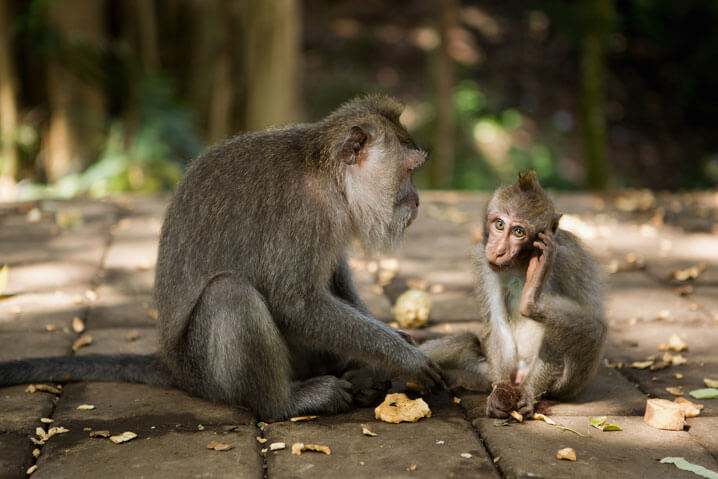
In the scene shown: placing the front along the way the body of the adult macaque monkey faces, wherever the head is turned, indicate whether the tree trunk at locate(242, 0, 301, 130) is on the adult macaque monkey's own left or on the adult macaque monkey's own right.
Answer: on the adult macaque monkey's own left

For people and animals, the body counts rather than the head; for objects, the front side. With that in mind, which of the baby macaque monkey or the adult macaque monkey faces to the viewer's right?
the adult macaque monkey

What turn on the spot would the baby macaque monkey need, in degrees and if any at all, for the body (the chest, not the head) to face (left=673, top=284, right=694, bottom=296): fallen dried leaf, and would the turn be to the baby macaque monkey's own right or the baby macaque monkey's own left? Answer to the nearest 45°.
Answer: approximately 180°

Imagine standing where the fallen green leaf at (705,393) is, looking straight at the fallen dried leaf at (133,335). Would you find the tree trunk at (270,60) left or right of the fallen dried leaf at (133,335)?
right

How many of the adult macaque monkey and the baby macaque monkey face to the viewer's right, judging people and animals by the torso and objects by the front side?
1

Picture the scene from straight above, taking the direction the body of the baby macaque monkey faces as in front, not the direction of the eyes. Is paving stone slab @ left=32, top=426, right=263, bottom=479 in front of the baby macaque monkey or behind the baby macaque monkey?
in front

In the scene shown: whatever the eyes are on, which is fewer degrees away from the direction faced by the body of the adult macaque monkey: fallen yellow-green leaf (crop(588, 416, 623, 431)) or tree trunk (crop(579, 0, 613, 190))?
the fallen yellow-green leaf

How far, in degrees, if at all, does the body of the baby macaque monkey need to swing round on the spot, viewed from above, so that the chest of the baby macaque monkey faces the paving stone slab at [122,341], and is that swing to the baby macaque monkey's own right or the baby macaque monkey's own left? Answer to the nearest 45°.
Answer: approximately 45° to the baby macaque monkey's own right

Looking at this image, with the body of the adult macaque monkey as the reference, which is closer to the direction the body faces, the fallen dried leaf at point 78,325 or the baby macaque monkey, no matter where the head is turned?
the baby macaque monkey

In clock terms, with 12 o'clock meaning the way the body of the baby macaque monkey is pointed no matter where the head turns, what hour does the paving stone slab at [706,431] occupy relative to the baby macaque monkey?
The paving stone slab is roughly at 8 o'clock from the baby macaque monkey.

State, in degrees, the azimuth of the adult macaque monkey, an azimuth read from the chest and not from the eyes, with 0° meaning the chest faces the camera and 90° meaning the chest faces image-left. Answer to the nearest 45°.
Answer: approximately 270°

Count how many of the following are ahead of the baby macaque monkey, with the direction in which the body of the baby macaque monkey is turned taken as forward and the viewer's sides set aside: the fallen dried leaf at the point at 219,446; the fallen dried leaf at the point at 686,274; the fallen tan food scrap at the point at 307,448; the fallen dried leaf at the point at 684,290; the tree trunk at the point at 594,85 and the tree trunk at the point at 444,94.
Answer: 2

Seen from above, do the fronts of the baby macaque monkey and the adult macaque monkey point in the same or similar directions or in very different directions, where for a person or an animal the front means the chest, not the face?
very different directions

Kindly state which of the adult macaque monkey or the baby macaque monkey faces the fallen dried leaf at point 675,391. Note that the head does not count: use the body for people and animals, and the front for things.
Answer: the adult macaque monkey
